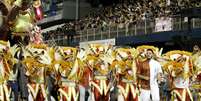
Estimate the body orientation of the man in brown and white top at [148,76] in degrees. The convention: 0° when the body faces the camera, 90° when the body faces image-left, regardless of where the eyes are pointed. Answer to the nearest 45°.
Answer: approximately 0°

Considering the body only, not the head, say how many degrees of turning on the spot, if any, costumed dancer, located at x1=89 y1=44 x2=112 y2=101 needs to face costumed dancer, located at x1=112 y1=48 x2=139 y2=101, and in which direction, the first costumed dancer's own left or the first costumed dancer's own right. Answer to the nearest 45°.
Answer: approximately 90° to the first costumed dancer's own left

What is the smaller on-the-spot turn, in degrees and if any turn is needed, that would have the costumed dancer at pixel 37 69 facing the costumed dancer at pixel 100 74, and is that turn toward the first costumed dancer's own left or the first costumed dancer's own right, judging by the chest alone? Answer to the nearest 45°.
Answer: approximately 90° to the first costumed dancer's own left

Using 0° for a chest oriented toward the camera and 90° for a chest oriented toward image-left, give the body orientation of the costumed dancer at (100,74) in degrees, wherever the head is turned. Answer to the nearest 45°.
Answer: approximately 0°
